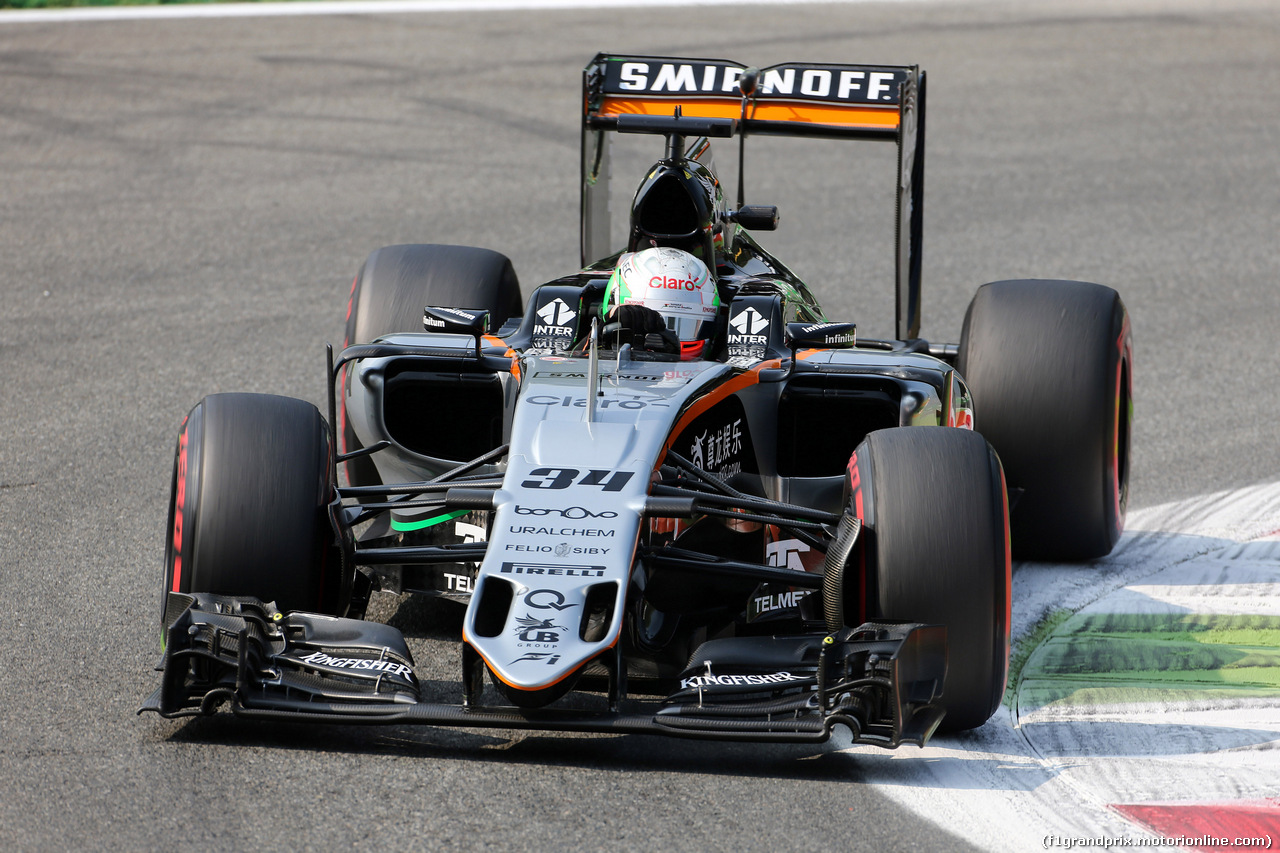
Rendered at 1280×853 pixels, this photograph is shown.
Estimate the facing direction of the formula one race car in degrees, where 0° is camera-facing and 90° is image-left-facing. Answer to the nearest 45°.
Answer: approximately 0°
